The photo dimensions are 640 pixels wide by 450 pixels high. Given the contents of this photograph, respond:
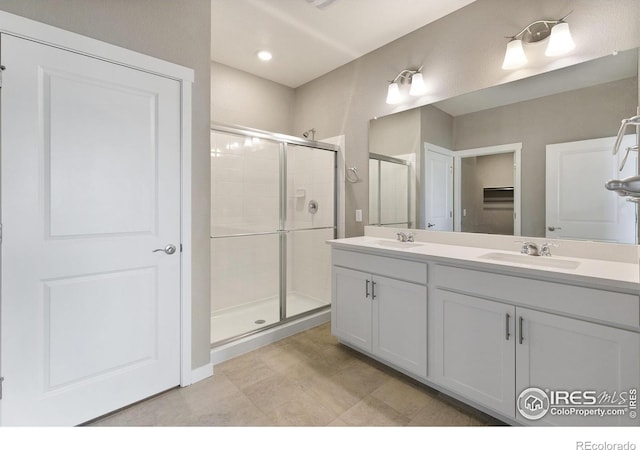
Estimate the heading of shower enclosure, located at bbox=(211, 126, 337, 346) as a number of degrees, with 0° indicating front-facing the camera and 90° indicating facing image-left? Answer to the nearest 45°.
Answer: approximately 315°

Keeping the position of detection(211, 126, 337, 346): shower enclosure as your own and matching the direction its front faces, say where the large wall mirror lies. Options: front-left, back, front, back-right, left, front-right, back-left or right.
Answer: front

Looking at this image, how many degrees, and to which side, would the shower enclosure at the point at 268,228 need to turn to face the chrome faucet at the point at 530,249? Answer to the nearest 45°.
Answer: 0° — it already faces it

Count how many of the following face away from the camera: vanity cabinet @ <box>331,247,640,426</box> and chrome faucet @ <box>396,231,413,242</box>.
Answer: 0

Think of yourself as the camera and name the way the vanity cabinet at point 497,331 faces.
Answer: facing the viewer and to the left of the viewer

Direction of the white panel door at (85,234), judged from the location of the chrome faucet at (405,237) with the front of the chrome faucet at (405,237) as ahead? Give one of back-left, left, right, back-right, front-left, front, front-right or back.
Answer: front

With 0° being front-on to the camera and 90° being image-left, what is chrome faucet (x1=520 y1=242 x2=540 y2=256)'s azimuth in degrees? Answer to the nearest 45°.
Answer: approximately 45°

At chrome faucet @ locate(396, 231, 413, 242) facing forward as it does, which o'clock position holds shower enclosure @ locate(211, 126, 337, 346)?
The shower enclosure is roughly at 2 o'clock from the chrome faucet.

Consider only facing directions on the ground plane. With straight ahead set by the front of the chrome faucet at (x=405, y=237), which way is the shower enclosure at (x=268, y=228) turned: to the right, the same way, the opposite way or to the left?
to the left

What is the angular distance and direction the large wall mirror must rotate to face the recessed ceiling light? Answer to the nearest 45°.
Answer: approximately 45° to its right
